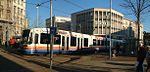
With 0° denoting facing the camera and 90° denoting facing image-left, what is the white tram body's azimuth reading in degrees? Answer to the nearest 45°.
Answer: approximately 45°
